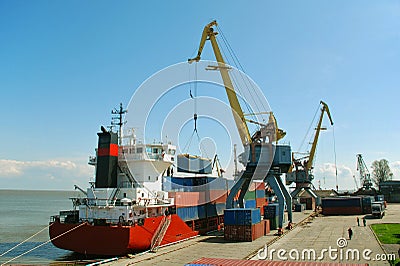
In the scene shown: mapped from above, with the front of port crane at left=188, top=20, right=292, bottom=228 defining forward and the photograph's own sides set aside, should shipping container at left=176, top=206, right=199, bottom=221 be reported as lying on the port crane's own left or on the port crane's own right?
on the port crane's own left

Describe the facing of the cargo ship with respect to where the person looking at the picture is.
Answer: facing away from the viewer and to the right of the viewer

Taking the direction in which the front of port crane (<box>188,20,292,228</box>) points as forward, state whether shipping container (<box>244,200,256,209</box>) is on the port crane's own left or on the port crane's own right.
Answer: on the port crane's own right

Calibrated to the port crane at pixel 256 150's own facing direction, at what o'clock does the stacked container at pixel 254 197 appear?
The stacked container is roughly at 3 o'clock from the port crane.

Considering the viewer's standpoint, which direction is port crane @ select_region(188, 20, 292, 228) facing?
facing to the left of the viewer

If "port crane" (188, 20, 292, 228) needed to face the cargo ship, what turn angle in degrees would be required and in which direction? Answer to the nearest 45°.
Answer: approximately 45° to its left

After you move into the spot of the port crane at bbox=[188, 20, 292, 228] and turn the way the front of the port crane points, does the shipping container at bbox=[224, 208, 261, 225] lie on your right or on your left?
on your left

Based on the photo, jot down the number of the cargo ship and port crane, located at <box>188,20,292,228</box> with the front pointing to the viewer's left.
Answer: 1
